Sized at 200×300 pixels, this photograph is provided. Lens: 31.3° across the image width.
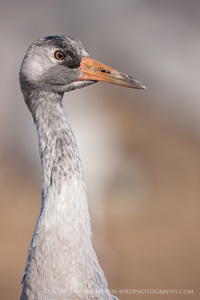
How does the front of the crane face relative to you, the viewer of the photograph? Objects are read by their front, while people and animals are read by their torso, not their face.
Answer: facing to the right of the viewer
